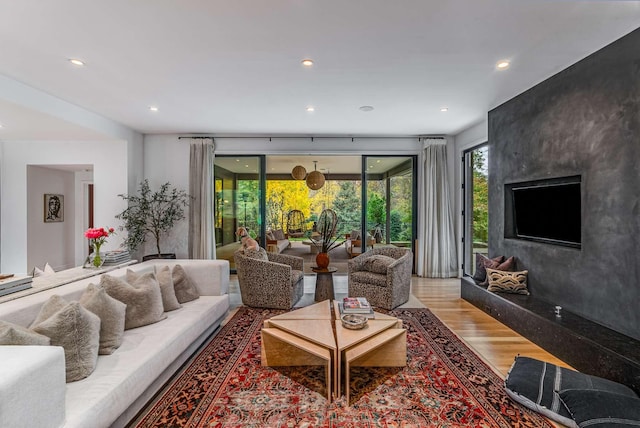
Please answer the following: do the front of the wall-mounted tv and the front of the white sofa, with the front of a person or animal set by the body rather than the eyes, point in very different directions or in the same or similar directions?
very different directions

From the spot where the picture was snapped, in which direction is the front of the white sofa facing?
facing the viewer and to the right of the viewer

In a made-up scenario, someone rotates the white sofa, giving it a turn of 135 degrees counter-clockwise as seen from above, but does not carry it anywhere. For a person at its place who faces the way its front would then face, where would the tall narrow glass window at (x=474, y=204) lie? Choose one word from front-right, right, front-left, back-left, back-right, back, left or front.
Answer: right

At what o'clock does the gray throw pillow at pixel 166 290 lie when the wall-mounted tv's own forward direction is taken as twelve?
The gray throw pillow is roughly at 12 o'clock from the wall-mounted tv.

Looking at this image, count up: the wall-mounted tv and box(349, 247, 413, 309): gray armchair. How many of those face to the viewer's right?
0

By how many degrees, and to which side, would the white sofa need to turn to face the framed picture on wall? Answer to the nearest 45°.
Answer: approximately 135° to its left

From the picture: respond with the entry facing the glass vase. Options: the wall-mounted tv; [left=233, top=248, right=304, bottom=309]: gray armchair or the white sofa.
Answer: the wall-mounted tv

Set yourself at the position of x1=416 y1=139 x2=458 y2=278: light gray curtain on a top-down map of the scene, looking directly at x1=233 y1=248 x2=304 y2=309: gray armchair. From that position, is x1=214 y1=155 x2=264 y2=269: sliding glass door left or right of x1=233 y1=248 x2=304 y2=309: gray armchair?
right

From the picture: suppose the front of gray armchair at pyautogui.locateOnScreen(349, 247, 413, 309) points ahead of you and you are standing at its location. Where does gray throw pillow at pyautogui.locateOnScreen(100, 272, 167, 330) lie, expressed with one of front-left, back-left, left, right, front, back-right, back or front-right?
front

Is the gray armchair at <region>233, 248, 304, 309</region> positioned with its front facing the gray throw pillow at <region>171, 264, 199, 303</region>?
no

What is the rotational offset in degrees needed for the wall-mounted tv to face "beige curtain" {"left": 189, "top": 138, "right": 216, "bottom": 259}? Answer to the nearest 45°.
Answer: approximately 45° to its right

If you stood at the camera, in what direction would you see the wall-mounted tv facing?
facing the viewer and to the left of the viewer

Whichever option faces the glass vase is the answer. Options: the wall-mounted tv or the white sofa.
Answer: the wall-mounted tv
